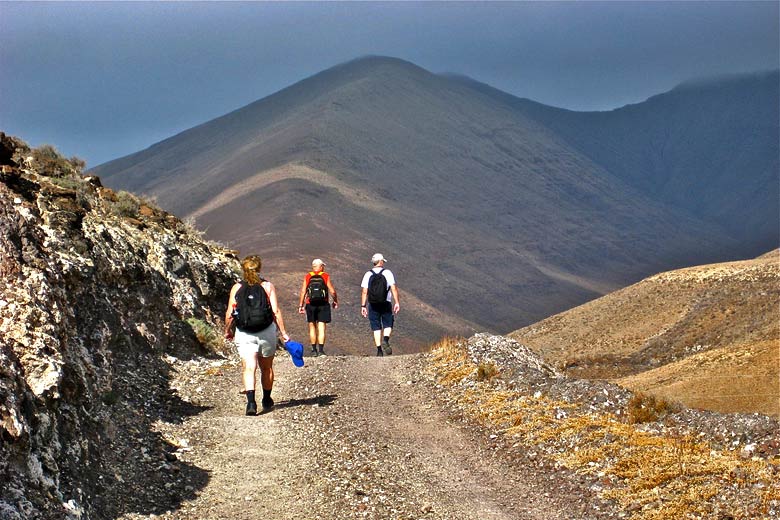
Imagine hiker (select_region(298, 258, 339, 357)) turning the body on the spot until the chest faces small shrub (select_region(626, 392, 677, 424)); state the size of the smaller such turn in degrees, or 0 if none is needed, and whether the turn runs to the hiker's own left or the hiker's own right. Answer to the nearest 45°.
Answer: approximately 135° to the hiker's own right

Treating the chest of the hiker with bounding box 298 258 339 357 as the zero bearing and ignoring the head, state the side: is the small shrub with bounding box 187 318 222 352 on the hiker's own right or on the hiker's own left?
on the hiker's own left

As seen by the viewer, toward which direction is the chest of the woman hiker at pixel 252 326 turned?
away from the camera

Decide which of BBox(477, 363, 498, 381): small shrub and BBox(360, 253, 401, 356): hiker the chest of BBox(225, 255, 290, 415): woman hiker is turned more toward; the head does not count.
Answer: the hiker

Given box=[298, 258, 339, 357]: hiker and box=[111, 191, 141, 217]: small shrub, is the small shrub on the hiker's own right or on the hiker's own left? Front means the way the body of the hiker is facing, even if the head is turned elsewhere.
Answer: on the hiker's own left

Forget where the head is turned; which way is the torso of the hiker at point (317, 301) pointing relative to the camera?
away from the camera

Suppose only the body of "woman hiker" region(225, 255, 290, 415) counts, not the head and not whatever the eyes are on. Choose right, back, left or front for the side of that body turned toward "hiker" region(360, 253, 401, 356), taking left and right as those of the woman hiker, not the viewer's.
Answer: front

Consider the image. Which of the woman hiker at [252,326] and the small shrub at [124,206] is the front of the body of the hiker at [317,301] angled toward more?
the small shrub

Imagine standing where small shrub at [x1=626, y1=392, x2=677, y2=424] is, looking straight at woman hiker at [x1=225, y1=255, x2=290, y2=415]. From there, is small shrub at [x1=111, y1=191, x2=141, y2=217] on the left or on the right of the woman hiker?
right

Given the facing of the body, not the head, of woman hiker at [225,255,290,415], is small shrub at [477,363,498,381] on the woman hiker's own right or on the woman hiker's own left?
on the woman hiker's own right
